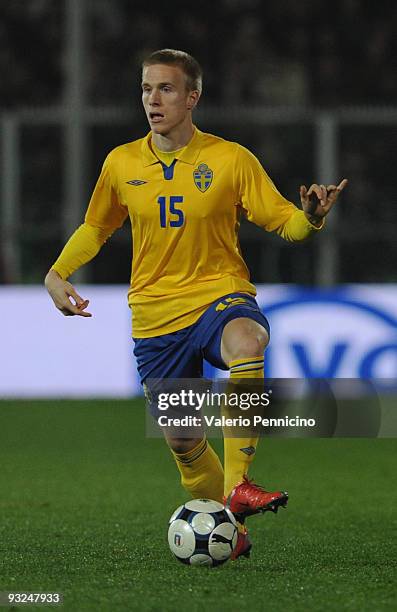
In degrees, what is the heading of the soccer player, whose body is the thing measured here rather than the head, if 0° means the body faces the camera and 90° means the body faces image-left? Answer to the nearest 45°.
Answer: approximately 0°

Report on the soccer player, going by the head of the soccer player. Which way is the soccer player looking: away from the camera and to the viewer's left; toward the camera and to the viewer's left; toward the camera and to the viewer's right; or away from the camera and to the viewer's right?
toward the camera and to the viewer's left
